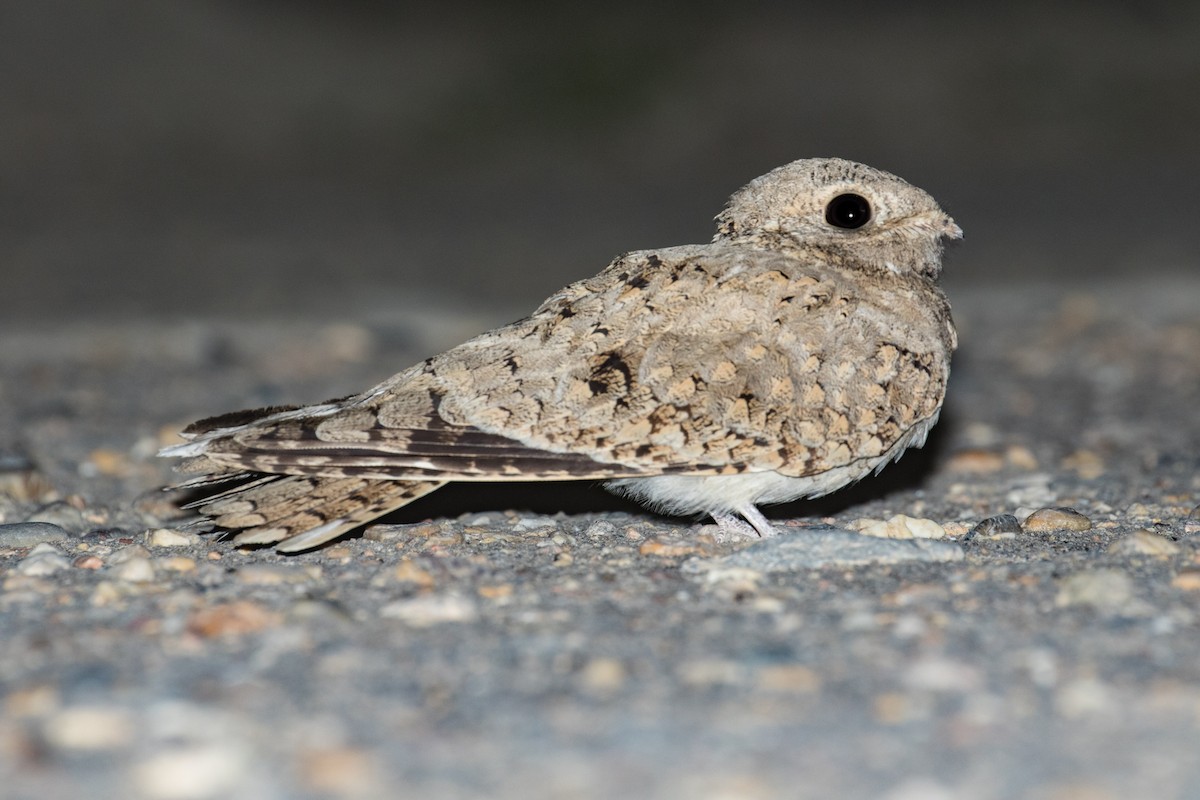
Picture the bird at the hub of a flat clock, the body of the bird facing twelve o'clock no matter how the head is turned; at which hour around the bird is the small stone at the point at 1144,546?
The small stone is roughly at 12 o'clock from the bird.

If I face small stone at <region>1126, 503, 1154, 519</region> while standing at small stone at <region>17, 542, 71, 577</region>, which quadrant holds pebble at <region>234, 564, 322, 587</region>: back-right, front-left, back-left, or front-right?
front-right

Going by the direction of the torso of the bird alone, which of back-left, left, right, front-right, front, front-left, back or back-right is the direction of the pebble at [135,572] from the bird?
back

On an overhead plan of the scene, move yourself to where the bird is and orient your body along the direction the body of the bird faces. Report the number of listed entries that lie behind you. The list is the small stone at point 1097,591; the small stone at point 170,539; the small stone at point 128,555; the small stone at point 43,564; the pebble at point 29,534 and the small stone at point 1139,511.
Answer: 4

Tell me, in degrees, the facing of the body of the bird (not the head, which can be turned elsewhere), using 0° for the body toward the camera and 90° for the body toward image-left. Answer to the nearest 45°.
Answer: approximately 270°

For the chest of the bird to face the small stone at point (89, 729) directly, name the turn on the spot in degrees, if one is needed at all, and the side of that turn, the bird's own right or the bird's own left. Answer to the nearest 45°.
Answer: approximately 135° to the bird's own right

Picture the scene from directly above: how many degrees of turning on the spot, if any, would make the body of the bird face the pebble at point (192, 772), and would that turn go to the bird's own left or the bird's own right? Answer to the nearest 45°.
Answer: approximately 135° to the bird's own right

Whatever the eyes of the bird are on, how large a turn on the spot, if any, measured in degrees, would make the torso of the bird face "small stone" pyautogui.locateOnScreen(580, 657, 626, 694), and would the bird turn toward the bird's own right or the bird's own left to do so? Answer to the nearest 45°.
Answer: approximately 90° to the bird's own right

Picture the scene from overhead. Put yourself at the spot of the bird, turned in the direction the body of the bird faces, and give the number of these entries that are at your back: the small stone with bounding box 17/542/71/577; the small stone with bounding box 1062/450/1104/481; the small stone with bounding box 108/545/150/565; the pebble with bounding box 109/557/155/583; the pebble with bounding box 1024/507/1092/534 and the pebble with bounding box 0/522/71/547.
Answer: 4

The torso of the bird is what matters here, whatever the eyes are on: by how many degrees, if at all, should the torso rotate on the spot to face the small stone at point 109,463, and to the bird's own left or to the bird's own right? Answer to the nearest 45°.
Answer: approximately 135° to the bird's own left

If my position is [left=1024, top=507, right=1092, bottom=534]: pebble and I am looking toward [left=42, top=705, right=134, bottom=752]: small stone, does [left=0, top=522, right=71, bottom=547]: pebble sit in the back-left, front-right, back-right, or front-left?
front-right

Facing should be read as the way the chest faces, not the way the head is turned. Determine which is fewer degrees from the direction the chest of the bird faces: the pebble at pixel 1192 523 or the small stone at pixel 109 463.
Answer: the pebble

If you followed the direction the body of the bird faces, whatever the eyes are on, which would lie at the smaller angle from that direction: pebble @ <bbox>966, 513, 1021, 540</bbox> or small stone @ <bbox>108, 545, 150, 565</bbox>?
the pebble

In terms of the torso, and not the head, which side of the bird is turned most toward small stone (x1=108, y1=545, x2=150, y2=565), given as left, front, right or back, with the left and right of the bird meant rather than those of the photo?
back

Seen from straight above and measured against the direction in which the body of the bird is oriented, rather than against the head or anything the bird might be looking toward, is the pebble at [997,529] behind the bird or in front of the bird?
in front
